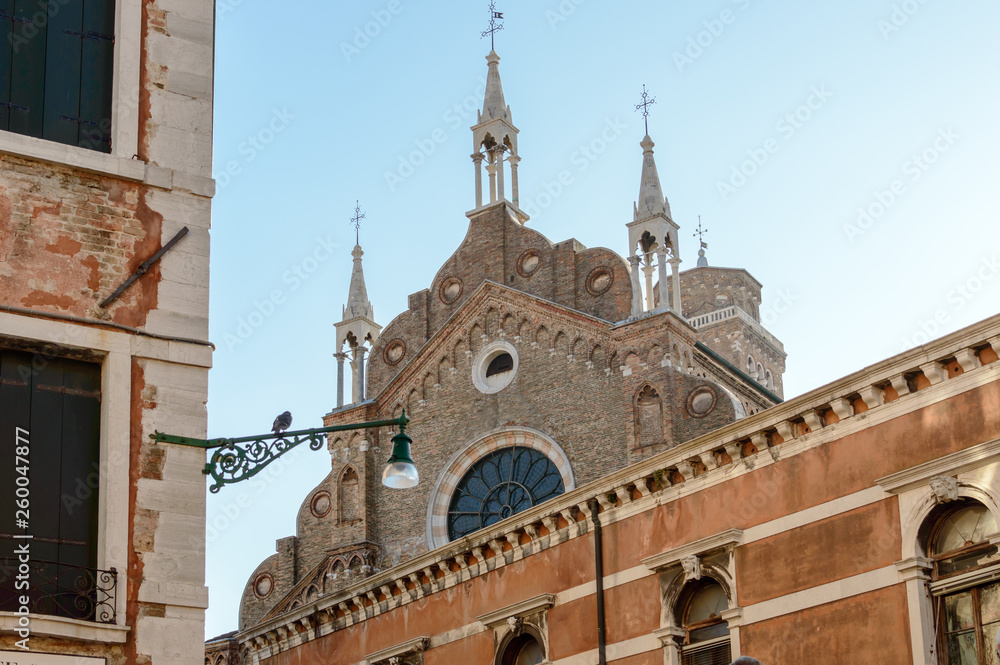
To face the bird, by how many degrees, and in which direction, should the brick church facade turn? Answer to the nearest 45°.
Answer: approximately 45° to its left

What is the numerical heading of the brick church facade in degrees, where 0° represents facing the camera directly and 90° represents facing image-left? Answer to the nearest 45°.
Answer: approximately 45°
